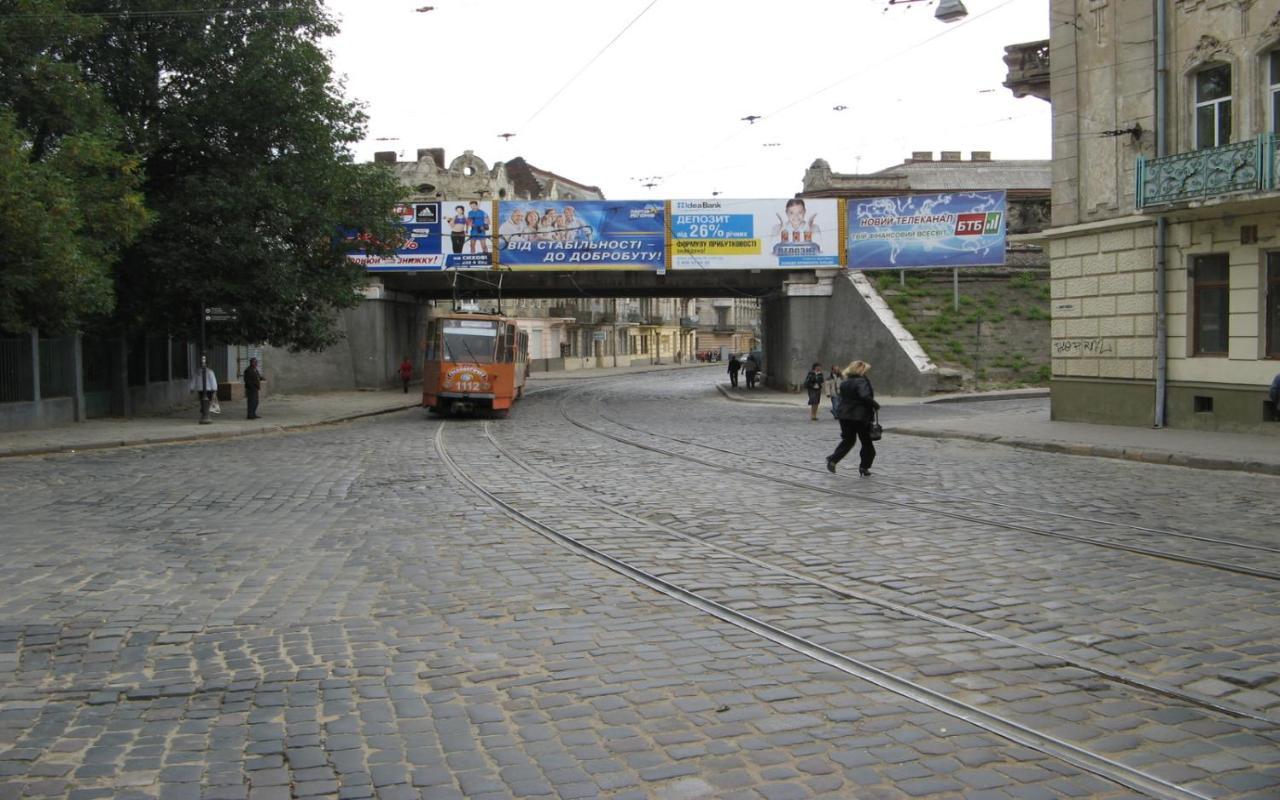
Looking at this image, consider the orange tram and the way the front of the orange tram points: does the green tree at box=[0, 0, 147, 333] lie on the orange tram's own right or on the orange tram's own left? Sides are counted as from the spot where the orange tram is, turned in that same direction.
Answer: on the orange tram's own right

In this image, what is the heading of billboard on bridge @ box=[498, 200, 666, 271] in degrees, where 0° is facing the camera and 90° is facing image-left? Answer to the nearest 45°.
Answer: approximately 0°

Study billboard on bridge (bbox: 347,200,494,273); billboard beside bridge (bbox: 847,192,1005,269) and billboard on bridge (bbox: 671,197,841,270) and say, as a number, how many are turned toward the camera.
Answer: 3

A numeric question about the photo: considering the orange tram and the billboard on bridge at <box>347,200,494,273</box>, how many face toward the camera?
2

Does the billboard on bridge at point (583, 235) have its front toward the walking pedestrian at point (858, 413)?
yes

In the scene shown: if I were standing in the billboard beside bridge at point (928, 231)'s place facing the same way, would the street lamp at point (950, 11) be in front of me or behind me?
in front

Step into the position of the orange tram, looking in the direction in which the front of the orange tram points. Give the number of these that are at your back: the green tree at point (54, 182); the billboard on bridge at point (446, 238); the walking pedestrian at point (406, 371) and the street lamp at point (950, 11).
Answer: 2

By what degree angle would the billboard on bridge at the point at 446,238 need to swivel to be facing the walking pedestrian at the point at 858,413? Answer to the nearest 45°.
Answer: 0° — it already faces them

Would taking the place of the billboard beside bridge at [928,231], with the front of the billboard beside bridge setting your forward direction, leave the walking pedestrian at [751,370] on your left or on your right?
on your right

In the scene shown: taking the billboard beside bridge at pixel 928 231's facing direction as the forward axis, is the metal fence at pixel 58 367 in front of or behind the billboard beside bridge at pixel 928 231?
in front

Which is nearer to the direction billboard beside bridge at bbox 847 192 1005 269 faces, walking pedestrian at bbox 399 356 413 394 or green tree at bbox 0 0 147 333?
the green tree

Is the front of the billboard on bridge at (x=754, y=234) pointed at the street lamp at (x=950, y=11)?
yes

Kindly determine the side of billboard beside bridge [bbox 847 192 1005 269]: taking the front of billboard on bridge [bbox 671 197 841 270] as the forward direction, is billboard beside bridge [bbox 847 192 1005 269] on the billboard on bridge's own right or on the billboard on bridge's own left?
on the billboard on bridge's own left
